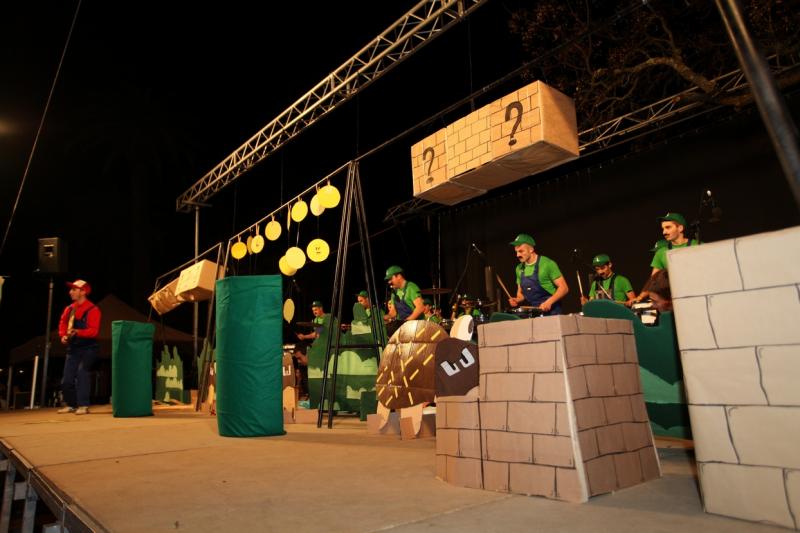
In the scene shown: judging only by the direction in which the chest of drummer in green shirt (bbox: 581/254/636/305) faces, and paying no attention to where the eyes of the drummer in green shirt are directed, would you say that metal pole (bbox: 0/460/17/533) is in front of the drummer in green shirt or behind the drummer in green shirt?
in front

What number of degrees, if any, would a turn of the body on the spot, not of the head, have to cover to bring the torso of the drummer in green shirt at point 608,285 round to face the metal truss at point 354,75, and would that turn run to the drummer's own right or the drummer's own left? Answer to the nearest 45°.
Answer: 0° — they already face it

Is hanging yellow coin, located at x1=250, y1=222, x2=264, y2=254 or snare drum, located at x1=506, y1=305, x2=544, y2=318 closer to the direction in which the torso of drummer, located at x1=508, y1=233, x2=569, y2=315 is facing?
the snare drum

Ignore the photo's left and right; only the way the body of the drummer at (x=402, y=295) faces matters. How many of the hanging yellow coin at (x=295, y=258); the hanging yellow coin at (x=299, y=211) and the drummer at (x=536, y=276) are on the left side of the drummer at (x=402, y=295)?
1

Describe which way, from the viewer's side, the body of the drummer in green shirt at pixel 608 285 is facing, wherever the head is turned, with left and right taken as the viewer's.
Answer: facing the viewer and to the left of the viewer

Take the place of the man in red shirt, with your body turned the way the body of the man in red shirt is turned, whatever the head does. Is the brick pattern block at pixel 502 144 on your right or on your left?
on your left

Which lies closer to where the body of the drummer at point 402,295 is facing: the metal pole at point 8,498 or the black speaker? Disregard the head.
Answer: the metal pole

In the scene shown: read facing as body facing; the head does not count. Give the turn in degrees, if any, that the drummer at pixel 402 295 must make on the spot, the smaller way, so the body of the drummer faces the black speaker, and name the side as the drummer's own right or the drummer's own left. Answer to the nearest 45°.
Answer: approximately 45° to the drummer's own right

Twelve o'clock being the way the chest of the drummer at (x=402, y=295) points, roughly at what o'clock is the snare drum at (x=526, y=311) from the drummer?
The snare drum is roughly at 10 o'clock from the drummer.

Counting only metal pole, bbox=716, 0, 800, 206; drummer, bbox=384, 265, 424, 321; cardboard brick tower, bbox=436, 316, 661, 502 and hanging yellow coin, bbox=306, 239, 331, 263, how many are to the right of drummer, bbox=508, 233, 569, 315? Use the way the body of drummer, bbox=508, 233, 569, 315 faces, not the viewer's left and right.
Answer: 2

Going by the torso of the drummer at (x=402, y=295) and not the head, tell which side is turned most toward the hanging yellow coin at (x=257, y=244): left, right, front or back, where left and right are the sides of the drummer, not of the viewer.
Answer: right

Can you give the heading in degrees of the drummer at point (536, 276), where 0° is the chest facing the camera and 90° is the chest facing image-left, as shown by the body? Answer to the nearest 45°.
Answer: approximately 45°
